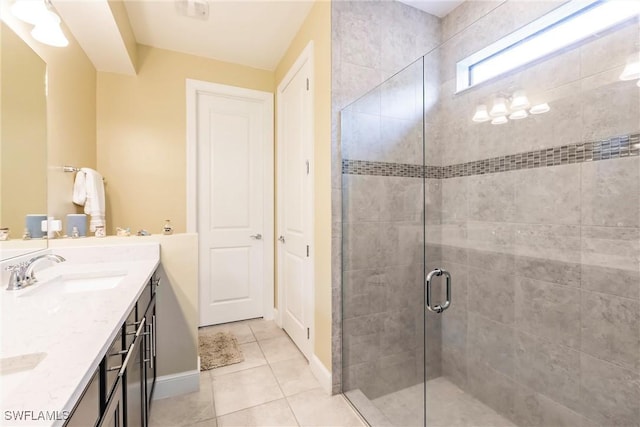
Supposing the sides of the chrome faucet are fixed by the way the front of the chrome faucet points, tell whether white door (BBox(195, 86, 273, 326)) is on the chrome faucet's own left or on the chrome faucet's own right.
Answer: on the chrome faucet's own left

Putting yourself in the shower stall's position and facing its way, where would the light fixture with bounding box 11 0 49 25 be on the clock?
The light fixture is roughly at 12 o'clock from the shower stall.

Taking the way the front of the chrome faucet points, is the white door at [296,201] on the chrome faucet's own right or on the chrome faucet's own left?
on the chrome faucet's own left

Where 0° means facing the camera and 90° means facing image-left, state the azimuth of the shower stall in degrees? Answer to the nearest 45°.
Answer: approximately 45°

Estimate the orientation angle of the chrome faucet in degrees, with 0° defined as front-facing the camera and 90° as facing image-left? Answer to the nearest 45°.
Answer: approximately 315°

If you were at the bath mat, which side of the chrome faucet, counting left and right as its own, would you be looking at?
left

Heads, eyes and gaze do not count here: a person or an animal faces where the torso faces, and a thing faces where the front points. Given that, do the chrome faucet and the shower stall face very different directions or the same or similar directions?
very different directions
